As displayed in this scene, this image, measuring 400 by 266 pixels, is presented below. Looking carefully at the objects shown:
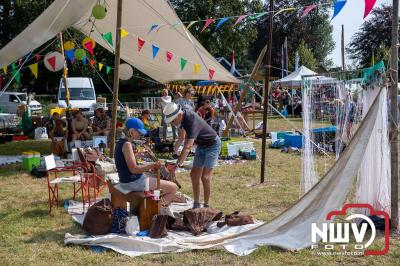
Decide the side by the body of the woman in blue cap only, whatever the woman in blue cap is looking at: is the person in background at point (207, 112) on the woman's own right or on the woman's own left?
on the woman's own left

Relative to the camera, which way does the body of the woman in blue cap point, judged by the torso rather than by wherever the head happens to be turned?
to the viewer's right

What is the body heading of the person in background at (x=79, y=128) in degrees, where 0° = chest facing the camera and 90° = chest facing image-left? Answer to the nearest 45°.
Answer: approximately 0°

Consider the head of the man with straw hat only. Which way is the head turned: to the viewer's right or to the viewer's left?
to the viewer's left

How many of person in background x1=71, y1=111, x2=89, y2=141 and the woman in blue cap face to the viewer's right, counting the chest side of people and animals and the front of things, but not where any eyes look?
1

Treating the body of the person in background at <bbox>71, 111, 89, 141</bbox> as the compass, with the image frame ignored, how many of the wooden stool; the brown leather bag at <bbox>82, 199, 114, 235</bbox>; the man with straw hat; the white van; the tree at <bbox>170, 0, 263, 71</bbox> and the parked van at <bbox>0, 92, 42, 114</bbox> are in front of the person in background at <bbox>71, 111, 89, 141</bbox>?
3

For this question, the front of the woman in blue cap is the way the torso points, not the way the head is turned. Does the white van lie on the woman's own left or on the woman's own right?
on the woman's own left

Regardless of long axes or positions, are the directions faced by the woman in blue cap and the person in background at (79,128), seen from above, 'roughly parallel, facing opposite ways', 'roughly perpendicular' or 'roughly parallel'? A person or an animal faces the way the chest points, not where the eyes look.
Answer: roughly perpendicular
